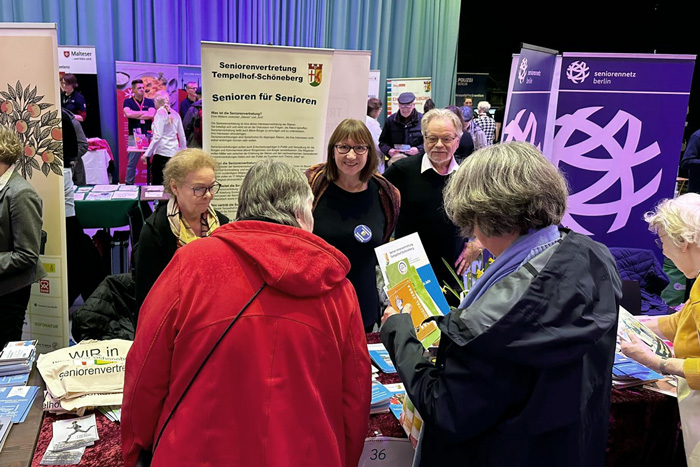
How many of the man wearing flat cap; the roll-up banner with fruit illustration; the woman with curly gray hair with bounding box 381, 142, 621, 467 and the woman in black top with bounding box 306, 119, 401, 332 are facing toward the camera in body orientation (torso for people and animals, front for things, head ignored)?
3

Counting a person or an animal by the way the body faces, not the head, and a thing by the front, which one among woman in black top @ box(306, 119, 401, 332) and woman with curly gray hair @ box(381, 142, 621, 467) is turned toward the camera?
the woman in black top

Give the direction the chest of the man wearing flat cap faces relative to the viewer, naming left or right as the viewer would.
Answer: facing the viewer

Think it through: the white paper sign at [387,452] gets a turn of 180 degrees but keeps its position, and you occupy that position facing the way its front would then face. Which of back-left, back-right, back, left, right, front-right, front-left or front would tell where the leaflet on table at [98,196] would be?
front-left

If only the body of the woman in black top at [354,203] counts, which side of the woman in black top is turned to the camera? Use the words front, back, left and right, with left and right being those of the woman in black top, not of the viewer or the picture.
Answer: front

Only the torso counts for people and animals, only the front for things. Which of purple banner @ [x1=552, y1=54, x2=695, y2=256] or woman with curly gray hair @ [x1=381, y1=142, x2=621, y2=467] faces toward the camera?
the purple banner

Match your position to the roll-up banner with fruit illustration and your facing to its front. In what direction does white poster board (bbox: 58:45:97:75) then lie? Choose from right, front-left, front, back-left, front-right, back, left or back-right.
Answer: back

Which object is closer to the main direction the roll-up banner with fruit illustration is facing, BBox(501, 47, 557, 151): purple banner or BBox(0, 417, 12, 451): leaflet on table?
the leaflet on table

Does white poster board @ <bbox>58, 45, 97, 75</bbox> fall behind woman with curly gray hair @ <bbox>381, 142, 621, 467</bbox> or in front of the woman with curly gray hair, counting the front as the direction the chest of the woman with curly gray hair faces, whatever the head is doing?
in front

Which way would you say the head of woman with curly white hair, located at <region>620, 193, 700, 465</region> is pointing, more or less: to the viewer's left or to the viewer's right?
to the viewer's left

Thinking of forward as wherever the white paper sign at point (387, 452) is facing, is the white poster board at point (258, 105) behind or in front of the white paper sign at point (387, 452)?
behind

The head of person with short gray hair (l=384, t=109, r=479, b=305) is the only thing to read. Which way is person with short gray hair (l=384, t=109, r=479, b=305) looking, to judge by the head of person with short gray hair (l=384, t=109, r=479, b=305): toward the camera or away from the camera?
toward the camera

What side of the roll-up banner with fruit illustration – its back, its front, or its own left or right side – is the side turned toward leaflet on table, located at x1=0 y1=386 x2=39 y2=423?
front

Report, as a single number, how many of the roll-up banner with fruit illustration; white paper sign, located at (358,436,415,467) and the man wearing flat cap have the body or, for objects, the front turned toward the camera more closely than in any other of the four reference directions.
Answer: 3

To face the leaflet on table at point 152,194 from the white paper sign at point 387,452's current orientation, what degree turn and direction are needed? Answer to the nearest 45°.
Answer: approximately 135° to its right

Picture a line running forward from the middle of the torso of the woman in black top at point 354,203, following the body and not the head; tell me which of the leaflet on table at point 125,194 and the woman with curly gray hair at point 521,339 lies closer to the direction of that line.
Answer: the woman with curly gray hair
